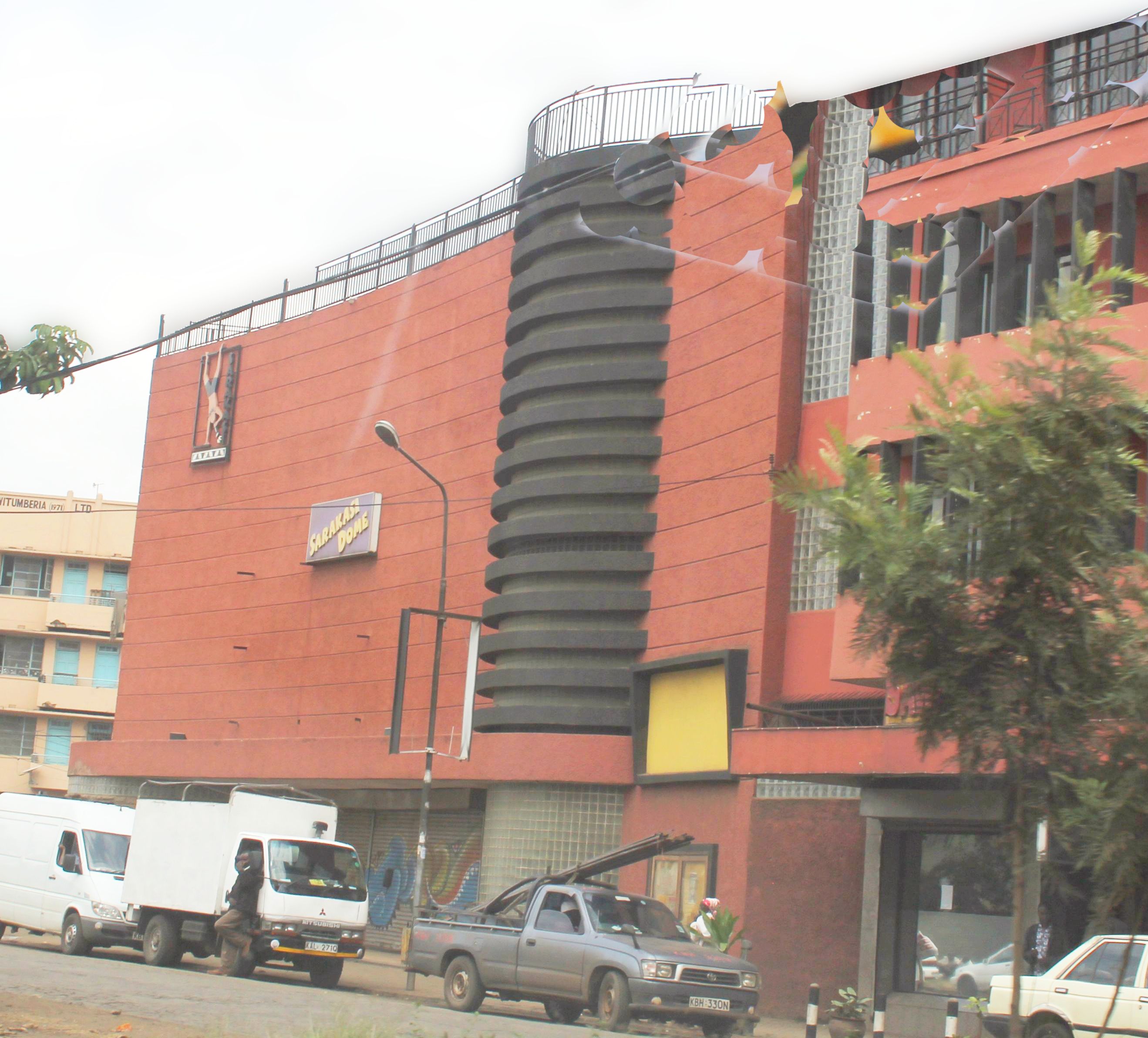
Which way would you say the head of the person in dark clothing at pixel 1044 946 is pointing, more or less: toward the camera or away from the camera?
toward the camera

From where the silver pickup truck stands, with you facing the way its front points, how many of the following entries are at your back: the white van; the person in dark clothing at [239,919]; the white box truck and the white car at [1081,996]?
3

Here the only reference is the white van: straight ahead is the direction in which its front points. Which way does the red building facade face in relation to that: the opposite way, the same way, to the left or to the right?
to the right

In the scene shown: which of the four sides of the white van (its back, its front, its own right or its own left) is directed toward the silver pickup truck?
front

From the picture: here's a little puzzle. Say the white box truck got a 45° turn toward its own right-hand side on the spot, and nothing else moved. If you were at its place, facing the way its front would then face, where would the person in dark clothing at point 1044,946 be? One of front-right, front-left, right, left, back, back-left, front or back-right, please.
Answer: front-left
